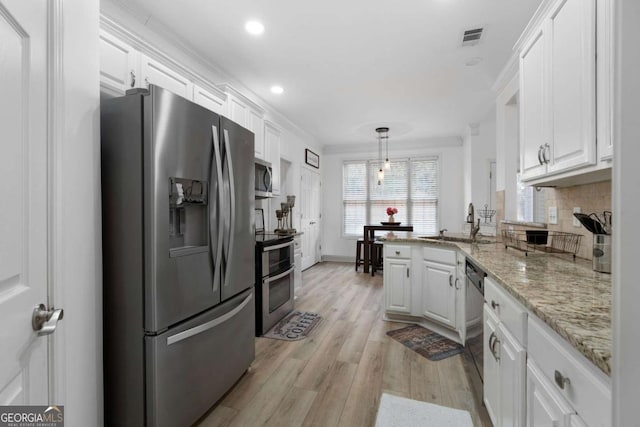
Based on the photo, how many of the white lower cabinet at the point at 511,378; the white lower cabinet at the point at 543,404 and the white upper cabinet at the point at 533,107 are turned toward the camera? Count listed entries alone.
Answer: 0

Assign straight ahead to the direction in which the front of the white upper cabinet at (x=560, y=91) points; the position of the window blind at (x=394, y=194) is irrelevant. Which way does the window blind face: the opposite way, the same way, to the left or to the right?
to the left

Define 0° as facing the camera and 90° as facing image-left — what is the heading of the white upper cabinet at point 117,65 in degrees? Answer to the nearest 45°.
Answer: approximately 315°

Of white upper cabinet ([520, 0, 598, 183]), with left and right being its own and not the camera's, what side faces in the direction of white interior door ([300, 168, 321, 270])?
right

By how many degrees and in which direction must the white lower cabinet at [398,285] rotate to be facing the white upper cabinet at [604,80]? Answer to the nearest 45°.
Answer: approximately 45° to its left

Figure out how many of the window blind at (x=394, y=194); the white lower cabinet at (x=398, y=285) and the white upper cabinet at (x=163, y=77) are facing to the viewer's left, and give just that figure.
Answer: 0

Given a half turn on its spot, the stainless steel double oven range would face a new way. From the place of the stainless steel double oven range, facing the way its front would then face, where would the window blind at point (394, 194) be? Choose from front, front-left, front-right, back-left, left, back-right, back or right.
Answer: right

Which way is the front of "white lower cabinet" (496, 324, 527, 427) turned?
to the viewer's left

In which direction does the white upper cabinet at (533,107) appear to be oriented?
to the viewer's left

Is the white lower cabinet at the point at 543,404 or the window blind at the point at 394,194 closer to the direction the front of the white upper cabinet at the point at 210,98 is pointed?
the white lower cabinet

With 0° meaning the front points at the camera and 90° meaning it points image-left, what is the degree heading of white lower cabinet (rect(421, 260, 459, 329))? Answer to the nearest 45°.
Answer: approximately 45°

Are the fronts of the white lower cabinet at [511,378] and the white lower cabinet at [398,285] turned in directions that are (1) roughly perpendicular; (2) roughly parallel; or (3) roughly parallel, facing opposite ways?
roughly perpendicular

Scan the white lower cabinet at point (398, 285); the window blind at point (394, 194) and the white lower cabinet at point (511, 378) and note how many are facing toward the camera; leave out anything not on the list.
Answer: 2

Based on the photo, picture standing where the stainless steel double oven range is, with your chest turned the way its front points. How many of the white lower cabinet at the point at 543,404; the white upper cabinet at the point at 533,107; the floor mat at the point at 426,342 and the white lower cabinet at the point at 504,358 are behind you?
0

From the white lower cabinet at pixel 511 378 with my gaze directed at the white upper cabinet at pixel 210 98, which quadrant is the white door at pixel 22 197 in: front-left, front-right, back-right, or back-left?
front-left

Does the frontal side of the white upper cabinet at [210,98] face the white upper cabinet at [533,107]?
yes

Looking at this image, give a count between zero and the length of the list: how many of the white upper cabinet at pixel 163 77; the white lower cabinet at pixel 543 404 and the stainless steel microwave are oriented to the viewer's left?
1

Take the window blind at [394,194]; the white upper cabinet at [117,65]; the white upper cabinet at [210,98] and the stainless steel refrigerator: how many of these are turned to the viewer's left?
0

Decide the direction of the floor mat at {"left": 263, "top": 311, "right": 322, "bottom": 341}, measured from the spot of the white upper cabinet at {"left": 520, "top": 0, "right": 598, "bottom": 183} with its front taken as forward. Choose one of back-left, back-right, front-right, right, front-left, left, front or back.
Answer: front-right

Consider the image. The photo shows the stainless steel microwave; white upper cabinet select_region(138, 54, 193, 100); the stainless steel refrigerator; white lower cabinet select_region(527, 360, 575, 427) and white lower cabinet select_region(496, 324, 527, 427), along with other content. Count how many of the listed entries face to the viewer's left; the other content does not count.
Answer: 2

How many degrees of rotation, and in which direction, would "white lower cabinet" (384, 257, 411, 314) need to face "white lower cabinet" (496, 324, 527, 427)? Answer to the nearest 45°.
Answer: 0° — it already faces it
